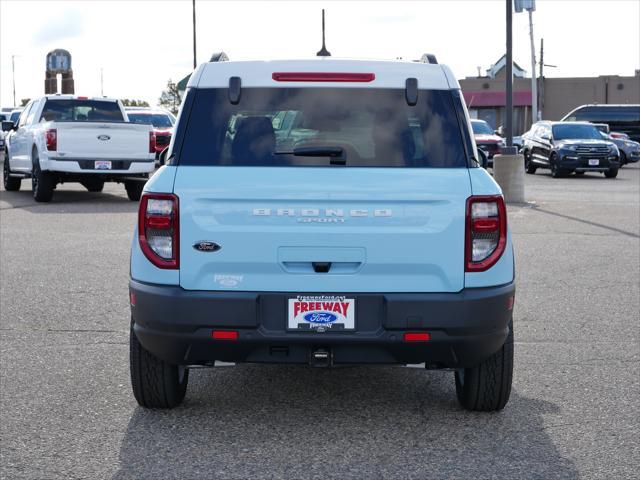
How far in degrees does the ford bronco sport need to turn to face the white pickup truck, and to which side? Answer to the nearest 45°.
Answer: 0° — it already faces it

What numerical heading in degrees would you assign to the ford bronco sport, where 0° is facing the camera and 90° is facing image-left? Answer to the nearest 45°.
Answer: approximately 180°
